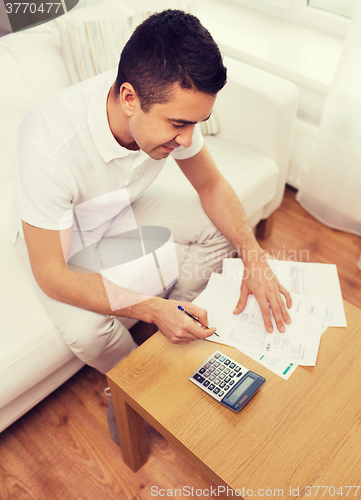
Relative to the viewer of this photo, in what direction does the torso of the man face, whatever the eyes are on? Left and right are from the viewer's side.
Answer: facing the viewer and to the right of the viewer

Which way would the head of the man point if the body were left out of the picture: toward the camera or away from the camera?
toward the camera

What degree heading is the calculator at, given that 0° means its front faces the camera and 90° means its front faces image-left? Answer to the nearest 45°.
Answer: approximately 135°

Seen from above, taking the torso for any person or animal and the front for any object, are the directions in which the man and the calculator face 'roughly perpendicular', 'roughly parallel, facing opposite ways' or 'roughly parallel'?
roughly parallel, facing opposite ways

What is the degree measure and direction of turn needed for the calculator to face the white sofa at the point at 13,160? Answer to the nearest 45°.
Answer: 0° — it already faces it

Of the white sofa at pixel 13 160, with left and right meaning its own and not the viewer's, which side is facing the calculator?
front

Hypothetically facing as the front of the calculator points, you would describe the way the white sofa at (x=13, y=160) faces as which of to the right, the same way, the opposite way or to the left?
the opposite way
